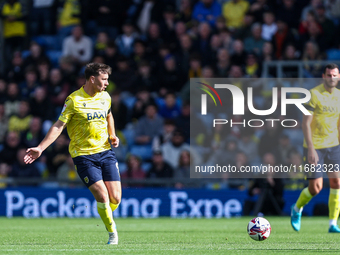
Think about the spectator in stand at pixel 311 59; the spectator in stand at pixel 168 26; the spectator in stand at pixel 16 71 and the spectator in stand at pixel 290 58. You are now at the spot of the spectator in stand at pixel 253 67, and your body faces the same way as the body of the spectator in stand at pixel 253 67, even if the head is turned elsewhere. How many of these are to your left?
2

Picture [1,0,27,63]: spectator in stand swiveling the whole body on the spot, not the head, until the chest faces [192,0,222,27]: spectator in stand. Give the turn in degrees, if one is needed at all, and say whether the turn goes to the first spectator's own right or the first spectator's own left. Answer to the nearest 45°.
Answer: approximately 45° to the first spectator's own left

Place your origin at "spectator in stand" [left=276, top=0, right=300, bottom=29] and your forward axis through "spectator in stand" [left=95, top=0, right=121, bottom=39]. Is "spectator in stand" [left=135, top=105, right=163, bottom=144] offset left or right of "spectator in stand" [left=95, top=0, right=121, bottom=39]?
left

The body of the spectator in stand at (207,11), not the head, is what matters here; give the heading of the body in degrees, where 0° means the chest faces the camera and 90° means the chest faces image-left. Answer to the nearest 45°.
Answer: approximately 0°

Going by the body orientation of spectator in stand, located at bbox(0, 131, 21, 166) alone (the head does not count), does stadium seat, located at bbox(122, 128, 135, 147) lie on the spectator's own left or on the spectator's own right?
on the spectator's own left

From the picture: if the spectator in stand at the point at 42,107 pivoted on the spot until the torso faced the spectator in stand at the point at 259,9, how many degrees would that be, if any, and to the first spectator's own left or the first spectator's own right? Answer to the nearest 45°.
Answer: approximately 90° to the first spectator's own left

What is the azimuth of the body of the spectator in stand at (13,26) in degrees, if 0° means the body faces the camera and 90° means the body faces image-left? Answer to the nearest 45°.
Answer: approximately 0°

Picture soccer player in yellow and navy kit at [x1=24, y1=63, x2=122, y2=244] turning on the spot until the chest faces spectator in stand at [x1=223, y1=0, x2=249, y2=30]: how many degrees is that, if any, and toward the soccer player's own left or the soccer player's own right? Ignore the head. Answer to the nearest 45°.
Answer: approximately 90° to the soccer player's own left
